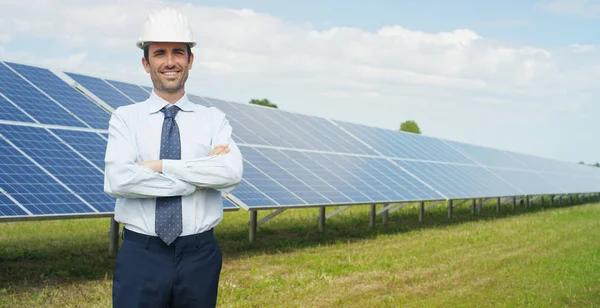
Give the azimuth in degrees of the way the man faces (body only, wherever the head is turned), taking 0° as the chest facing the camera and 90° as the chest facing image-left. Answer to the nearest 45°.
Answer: approximately 0°
